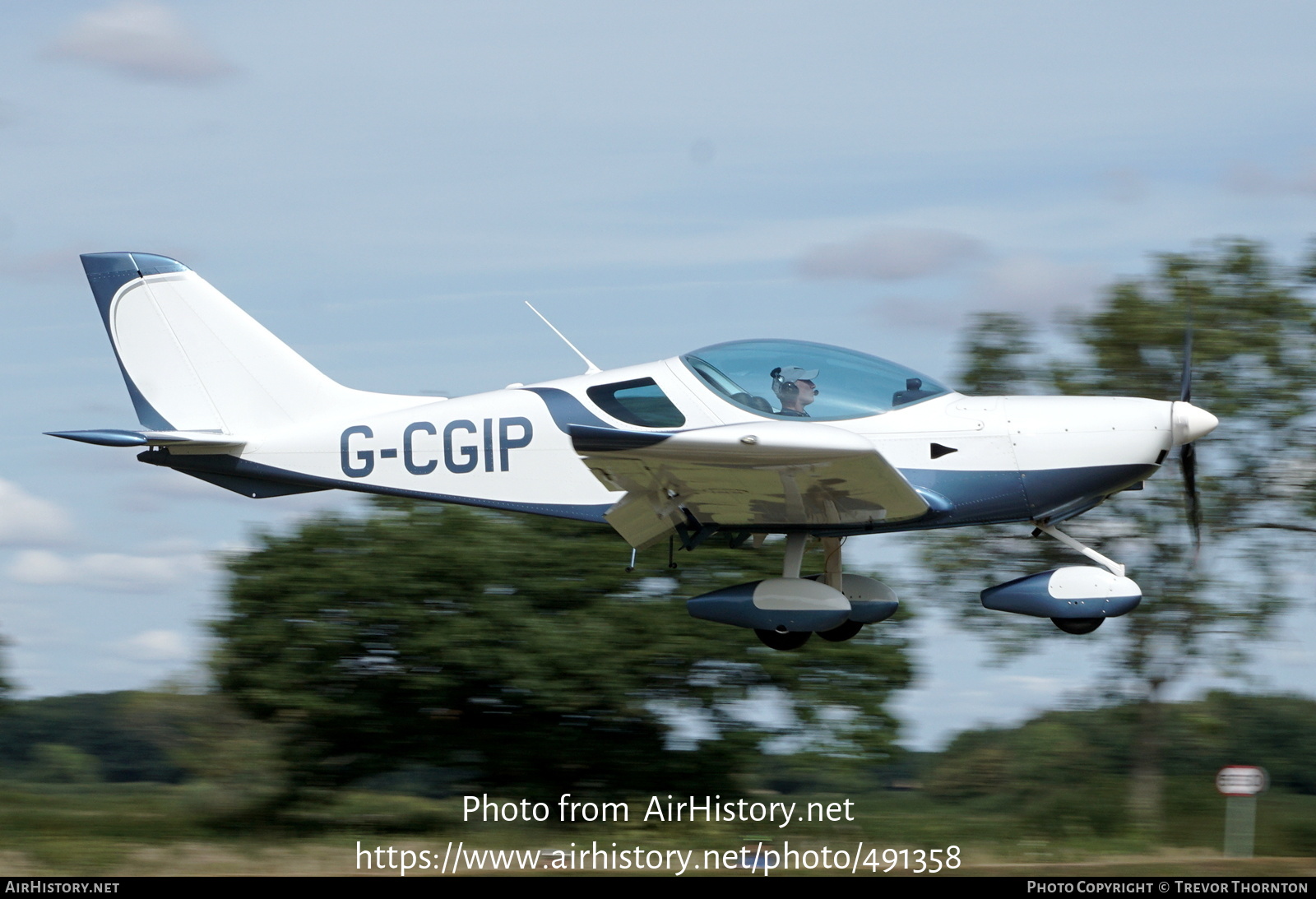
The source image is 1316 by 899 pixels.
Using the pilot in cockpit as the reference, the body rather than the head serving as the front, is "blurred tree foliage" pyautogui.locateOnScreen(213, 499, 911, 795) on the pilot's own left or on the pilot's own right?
on the pilot's own left

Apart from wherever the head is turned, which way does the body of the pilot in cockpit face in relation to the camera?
to the viewer's right

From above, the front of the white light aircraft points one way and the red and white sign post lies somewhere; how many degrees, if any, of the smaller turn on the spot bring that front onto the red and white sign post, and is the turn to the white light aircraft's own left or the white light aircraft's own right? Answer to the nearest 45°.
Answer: approximately 45° to the white light aircraft's own left

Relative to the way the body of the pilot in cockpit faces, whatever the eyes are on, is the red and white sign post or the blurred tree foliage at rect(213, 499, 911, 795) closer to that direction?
the red and white sign post

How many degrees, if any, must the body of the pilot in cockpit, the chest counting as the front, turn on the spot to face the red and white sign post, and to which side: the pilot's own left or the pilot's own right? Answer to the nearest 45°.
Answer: approximately 45° to the pilot's own left

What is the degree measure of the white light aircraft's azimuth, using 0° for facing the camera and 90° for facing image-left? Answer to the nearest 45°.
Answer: approximately 270°

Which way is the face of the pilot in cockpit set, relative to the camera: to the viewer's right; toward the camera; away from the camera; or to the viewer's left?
to the viewer's right
